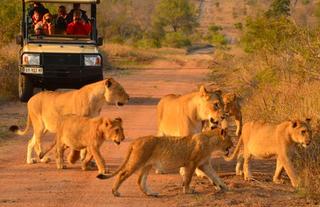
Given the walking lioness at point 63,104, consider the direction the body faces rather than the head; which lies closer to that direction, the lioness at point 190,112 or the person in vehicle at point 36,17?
the lioness

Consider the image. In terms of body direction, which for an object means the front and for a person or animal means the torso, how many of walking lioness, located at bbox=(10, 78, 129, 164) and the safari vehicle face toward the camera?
1

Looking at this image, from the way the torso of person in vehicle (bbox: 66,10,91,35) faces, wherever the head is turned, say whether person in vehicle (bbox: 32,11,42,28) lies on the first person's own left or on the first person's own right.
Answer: on the first person's own right

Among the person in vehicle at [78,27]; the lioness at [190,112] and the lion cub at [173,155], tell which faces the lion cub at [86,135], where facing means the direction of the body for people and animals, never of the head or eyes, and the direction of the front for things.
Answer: the person in vehicle

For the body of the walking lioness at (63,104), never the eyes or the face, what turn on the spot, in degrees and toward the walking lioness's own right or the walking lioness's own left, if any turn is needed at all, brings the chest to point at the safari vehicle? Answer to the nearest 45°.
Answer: approximately 90° to the walking lioness's own left

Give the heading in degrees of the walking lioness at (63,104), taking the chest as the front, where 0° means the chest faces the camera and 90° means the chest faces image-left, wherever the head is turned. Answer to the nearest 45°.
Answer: approximately 270°

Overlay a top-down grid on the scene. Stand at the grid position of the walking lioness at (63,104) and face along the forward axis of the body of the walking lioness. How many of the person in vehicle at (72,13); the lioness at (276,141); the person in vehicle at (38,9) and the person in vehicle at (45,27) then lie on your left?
3

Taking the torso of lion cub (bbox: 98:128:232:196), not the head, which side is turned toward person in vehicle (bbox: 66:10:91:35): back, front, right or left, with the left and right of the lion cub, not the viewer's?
left

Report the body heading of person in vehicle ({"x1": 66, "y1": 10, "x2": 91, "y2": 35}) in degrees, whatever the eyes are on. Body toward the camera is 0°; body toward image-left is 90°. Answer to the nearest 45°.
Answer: approximately 0°

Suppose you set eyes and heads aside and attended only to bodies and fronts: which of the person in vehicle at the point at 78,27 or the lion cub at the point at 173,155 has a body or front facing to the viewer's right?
the lion cub

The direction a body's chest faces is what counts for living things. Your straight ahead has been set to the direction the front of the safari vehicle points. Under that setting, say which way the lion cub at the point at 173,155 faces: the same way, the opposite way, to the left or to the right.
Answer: to the left

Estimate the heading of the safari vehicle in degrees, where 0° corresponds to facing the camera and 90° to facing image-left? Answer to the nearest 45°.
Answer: approximately 0°

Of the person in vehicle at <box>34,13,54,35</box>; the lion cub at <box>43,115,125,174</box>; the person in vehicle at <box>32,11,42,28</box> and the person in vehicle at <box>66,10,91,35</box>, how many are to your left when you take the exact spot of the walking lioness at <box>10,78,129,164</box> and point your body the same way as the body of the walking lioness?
3

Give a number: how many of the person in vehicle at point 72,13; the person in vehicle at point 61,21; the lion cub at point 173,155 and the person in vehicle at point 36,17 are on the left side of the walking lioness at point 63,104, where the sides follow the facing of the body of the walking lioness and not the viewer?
3

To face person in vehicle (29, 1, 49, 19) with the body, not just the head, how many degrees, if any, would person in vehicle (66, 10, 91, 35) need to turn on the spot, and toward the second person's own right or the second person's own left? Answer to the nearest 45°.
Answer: approximately 90° to the second person's own right

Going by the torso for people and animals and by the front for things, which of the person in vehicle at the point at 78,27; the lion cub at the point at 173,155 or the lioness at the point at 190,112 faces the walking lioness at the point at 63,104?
the person in vehicle

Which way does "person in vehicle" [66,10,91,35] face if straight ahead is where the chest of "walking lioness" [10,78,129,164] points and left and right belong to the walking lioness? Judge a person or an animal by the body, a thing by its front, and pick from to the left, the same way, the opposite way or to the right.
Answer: to the right
